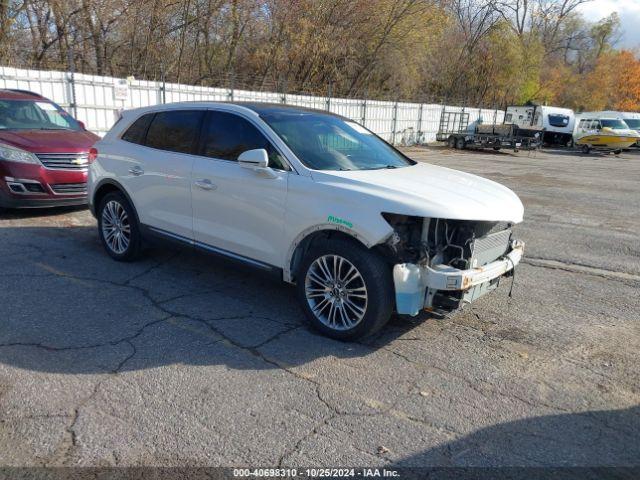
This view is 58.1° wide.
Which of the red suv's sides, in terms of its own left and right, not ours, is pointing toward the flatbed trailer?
left

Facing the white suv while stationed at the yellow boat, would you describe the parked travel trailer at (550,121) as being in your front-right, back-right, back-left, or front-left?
back-right

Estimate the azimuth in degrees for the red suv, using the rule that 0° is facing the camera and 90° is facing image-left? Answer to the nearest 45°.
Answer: approximately 315°

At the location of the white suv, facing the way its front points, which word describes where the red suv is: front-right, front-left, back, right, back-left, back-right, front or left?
back

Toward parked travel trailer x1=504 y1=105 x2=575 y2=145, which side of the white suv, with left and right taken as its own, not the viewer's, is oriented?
left

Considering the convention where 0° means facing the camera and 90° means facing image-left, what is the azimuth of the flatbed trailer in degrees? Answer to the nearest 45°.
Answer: approximately 270°

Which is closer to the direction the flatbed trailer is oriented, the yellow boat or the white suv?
the yellow boat
